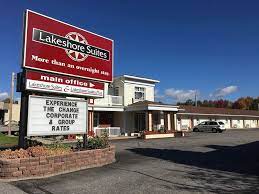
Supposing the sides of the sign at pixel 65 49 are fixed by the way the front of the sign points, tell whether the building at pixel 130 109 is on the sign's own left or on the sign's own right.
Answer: on the sign's own left

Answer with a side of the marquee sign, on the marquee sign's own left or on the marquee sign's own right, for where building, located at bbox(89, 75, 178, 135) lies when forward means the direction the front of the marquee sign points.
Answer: on the marquee sign's own left

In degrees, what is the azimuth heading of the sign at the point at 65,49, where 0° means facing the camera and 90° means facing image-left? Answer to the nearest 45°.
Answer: approximately 315°

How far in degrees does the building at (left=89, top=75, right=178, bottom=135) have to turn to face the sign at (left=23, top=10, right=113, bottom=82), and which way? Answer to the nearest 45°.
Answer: approximately 45° to its right

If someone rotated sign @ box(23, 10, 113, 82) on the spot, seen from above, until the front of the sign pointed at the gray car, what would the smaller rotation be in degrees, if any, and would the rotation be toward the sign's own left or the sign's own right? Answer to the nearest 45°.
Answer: approximately 90° to the sign's own left

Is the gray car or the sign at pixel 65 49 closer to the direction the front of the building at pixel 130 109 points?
the sign

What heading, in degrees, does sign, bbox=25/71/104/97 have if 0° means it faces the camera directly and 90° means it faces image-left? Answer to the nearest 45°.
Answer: approximately 315°

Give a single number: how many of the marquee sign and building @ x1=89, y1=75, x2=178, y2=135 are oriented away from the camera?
0

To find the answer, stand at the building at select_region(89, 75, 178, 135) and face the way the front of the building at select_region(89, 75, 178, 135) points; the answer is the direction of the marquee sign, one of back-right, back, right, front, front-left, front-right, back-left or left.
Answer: front-right

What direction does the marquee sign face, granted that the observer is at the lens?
facing the viewer and to the right of the viewer

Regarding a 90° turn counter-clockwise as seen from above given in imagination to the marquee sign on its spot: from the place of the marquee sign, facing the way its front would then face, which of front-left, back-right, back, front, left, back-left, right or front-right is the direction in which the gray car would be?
front

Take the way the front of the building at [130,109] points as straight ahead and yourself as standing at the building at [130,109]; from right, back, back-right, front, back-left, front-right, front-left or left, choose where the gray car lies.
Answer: left
